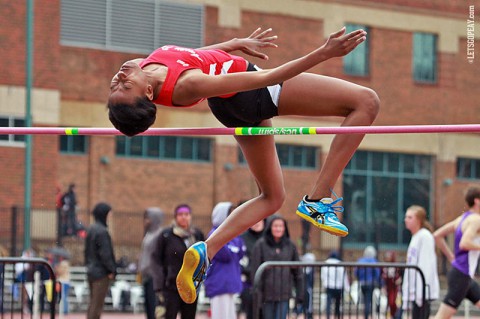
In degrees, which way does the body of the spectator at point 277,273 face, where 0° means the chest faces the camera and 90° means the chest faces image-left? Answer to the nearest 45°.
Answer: approximately 0°

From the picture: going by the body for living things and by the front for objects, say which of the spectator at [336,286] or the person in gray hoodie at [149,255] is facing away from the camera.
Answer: the spectator

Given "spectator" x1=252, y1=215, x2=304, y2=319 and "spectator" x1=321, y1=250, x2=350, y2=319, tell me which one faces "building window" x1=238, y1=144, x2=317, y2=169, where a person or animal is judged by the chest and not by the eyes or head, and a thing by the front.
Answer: "spectator" x1=321, y1=250, x2=350, y2=319

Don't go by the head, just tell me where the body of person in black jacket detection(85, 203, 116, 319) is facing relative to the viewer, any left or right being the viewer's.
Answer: facing away from the viewer and to the right of the viewer
